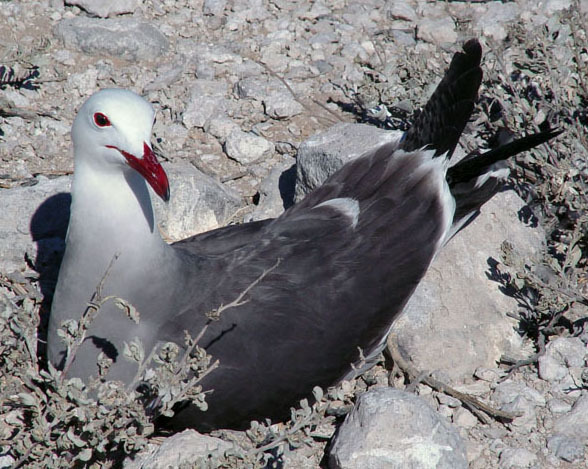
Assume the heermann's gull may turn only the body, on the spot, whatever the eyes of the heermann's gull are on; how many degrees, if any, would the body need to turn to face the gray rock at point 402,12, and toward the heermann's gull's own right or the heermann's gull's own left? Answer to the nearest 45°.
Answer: approximately 135° to the heermann's gull's own right

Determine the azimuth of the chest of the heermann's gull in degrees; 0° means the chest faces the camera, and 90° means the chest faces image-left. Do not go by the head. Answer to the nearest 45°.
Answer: approximately 45°

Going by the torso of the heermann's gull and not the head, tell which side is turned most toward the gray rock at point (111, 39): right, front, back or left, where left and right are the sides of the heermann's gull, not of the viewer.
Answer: right

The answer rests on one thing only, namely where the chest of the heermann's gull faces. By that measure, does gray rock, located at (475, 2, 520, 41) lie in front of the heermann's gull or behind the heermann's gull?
behind

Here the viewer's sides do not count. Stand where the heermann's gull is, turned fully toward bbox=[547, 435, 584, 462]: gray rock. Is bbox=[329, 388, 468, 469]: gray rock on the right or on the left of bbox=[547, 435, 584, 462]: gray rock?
right

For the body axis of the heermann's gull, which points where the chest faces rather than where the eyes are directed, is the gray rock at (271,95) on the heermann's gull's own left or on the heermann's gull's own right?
on the heermann's gull's own right

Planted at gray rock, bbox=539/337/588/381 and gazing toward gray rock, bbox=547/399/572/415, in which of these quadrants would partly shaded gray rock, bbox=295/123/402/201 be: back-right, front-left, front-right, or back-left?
back-right

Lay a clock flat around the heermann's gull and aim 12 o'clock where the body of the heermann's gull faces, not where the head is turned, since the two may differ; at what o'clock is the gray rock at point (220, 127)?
The gray rock is roughly at 4 o'clock from the heermann's gull.
